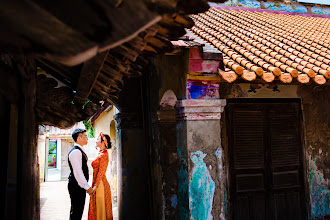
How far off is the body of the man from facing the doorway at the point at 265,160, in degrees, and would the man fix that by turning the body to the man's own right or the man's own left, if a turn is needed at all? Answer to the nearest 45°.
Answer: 0° — they already face it

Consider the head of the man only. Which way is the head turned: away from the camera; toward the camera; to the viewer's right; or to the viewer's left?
to the viewer's right

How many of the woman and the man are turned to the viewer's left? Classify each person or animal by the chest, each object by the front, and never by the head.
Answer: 1

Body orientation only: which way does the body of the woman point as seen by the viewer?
to the viewer's left

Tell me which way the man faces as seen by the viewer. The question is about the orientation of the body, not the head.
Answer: to the viewer's right

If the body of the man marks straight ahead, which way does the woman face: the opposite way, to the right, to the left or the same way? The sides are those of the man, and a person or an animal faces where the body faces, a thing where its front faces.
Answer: the opposite way

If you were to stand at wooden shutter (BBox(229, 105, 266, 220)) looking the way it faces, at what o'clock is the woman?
The woman is roughly at 3 o'clock from the wooden shutter.

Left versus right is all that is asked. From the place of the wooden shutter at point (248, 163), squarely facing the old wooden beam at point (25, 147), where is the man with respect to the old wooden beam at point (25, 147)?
right

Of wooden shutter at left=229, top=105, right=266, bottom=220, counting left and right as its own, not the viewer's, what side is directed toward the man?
right

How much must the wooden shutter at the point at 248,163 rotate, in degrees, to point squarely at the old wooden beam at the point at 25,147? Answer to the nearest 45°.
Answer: approximately 45° to its right

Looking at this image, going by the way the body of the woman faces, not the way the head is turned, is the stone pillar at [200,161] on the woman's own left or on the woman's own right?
on the woman's own left

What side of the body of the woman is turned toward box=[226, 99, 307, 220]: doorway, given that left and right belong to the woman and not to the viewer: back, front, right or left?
back

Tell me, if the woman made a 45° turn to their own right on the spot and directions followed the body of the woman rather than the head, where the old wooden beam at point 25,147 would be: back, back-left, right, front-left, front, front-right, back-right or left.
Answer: back-left
